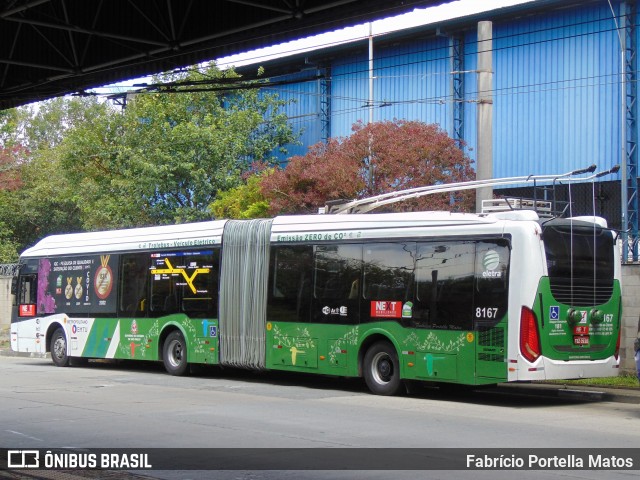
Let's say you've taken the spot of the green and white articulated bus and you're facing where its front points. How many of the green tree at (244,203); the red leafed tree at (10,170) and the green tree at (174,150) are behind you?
0

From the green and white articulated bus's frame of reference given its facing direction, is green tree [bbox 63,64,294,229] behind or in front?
in front

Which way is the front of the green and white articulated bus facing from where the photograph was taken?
facing away from the viewer and to the left of the viewer

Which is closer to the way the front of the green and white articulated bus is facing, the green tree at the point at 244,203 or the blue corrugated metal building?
the green tree

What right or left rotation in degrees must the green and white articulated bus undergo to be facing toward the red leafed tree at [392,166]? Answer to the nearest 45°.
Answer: approximately 45° to its right

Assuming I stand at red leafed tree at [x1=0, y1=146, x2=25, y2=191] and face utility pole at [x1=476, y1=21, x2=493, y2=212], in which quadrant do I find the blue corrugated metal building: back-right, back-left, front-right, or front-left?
front-left

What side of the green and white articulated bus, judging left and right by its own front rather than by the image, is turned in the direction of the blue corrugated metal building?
right
